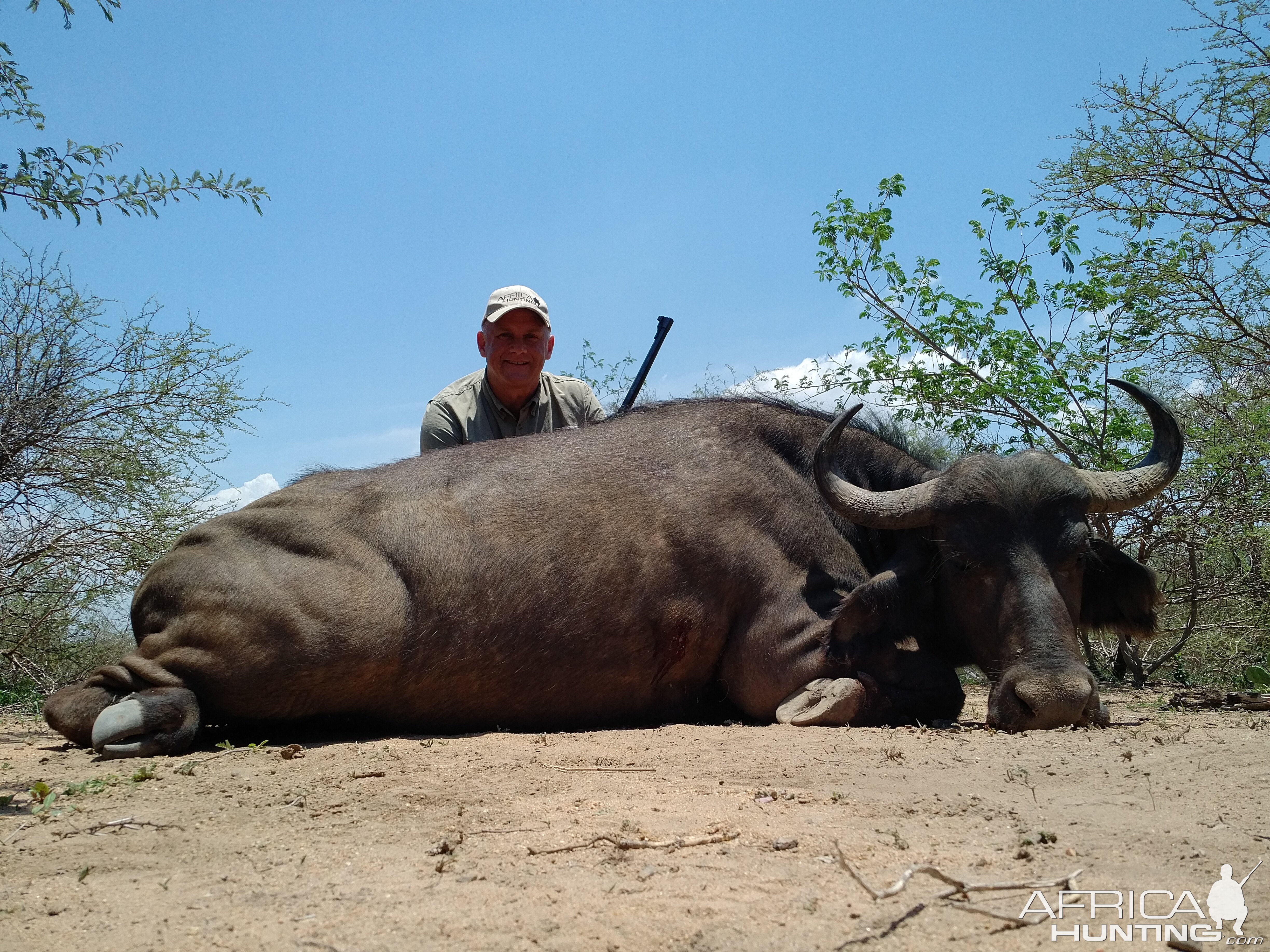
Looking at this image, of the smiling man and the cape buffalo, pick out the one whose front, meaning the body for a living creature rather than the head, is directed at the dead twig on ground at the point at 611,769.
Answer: the smiling man

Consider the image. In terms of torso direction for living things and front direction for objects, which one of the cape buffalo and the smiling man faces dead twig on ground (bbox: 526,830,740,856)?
the smiling man

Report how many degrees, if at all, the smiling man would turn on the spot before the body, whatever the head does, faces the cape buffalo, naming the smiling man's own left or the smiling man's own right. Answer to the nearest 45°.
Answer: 0° — they already face it

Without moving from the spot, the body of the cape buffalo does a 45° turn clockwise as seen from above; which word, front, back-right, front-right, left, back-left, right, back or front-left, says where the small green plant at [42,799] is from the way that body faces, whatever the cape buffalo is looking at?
right

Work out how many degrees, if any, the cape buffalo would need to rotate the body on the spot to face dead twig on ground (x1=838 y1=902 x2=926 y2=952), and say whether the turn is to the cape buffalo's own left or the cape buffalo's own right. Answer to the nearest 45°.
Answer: approximately 90° to the cape buffalo's own right

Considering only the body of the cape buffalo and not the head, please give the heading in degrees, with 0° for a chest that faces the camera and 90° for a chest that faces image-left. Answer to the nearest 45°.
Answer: approximately 270°

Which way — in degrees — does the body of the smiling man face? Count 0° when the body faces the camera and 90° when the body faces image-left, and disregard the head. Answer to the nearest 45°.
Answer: approximately 0°

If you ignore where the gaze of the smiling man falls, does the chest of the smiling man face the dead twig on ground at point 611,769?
yes
